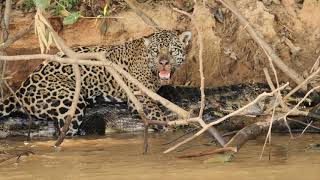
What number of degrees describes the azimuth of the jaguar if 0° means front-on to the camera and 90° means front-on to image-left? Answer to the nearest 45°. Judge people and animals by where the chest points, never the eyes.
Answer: approximately 270°
